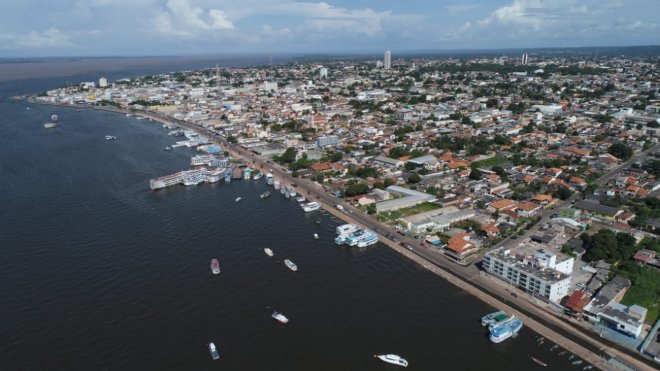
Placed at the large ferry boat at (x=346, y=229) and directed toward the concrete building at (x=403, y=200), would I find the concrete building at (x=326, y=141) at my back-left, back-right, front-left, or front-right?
front-left

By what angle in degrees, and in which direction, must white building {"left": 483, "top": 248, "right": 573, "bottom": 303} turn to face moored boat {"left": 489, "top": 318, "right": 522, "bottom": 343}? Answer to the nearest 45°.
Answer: approximately 45° to its left

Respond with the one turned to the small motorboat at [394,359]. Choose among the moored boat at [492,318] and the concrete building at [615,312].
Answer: the concrete building

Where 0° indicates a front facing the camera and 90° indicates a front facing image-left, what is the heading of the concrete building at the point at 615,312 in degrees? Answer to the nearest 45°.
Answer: approximately 45°

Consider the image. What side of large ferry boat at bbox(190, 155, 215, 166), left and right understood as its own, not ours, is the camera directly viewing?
right

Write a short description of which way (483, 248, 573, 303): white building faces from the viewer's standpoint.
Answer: facing the viewer and to the left of the viewer

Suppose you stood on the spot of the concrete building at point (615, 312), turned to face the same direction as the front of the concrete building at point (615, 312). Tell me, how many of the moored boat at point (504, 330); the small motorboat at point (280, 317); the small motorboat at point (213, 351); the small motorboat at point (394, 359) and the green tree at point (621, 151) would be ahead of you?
4

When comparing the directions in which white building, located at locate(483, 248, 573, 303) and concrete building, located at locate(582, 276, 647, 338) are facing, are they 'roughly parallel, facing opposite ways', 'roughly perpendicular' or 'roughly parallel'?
roughly parallel

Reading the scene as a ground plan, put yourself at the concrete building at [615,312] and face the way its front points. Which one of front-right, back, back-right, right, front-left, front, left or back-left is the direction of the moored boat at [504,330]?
front

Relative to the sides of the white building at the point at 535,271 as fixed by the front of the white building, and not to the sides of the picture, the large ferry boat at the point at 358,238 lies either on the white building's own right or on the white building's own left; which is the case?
on the white building's own right

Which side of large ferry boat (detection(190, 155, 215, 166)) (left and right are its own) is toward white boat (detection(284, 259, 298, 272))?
right

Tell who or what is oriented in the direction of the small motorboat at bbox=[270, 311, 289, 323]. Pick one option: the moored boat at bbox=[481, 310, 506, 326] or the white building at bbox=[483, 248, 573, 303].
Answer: the white building

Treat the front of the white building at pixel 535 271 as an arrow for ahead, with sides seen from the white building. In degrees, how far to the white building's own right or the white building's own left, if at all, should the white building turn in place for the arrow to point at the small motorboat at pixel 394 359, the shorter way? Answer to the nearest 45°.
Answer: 0° — it already faces it

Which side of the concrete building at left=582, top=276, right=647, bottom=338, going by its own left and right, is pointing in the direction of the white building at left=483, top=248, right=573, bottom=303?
right

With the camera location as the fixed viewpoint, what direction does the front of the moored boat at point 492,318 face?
facing to the right of the viewer

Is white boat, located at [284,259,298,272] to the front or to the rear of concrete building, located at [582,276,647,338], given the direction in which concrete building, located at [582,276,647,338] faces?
to the front

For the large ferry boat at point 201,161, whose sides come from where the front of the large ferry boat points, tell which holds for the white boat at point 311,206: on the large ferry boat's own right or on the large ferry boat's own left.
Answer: on the large ferry boat's own right

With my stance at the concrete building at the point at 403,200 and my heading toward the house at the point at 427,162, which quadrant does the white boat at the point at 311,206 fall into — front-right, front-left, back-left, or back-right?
back-left

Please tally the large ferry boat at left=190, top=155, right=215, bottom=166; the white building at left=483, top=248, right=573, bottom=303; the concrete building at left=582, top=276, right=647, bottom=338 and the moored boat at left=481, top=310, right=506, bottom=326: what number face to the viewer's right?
2
